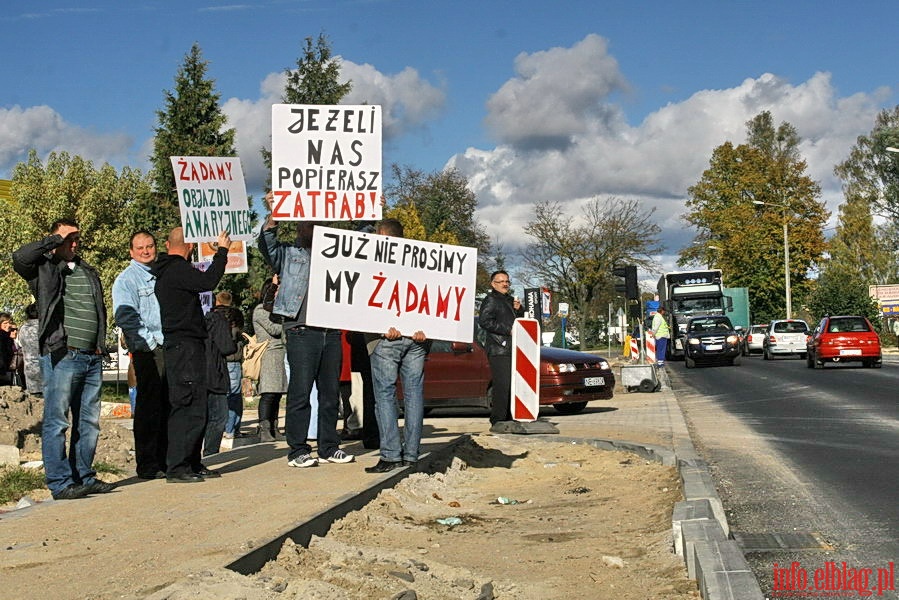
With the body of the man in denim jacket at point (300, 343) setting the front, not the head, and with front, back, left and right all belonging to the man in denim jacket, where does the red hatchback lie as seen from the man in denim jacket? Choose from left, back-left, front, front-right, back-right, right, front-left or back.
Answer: left

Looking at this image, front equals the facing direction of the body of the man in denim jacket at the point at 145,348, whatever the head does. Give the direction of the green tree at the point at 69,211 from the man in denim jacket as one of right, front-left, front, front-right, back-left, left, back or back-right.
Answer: back-left

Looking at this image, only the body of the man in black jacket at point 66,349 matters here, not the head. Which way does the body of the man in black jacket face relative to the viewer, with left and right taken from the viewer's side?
facing the viewer and to the right of the viewer

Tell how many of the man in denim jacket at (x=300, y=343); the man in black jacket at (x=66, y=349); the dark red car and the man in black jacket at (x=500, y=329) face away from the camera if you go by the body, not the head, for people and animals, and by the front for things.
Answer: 0

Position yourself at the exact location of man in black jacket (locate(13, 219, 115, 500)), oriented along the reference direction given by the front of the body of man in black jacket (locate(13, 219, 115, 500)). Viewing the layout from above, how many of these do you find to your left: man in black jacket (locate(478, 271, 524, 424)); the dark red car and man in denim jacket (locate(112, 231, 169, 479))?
3

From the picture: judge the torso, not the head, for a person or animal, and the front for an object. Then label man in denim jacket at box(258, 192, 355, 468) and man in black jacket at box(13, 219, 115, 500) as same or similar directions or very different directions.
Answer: same or similar directions

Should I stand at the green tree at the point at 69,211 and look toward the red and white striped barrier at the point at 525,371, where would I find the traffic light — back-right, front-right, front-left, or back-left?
front-left

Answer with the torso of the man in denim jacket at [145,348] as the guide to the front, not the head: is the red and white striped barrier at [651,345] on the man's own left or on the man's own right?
on the man's own left

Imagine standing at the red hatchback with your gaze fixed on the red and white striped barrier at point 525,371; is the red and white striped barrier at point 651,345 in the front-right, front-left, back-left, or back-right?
front-right

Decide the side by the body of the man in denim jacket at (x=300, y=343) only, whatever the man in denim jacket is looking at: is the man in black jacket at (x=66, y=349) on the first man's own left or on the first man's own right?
on the first man's own right

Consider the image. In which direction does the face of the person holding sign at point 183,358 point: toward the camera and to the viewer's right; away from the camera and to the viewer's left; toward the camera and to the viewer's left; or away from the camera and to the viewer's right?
away from the camera and to the viewer's right
